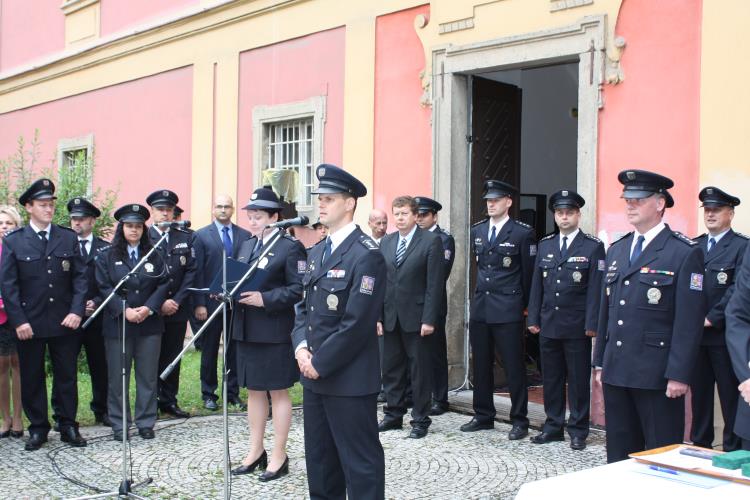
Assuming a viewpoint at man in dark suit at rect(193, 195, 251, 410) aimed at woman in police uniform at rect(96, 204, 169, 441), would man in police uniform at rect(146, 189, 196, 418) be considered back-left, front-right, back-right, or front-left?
front-right

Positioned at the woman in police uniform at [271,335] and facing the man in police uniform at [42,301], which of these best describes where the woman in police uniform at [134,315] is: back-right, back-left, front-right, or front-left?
front-right

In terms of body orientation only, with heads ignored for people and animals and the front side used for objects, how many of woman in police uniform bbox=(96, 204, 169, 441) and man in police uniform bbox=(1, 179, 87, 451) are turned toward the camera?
2

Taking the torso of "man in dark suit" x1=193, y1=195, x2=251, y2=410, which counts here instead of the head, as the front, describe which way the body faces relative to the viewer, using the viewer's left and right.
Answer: facing the viewer

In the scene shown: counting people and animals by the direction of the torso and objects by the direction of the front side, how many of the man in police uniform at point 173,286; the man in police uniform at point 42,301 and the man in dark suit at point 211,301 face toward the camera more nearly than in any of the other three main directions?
3

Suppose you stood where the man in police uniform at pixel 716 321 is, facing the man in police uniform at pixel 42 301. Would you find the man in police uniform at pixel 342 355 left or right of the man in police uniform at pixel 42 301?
left

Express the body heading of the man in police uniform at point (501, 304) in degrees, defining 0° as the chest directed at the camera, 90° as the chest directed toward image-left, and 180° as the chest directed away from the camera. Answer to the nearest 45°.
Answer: approximately 45°

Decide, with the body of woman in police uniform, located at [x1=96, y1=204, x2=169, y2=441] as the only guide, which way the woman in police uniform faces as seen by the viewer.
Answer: toward the camera

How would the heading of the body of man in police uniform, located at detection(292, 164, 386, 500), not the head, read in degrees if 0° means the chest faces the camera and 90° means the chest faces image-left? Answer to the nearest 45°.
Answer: approximately 45°

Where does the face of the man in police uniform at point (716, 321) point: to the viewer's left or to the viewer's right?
to the viewer's left

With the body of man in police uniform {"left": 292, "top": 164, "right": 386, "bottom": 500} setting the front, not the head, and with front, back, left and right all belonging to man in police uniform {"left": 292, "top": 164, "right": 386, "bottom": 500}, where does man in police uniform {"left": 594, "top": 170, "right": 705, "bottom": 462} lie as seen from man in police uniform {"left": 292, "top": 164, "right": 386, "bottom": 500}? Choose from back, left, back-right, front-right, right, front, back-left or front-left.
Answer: back-left

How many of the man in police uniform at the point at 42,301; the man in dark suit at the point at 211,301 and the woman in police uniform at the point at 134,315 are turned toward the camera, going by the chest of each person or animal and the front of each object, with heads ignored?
3
